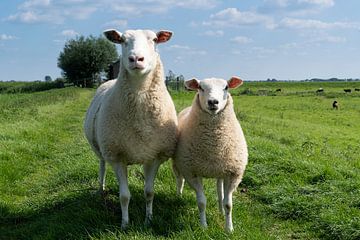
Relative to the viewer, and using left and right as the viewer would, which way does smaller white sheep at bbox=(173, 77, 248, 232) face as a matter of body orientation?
facing the viewer

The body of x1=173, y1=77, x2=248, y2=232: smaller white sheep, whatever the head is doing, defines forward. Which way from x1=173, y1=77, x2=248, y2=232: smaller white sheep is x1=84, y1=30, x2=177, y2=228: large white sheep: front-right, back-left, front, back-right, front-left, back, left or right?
right

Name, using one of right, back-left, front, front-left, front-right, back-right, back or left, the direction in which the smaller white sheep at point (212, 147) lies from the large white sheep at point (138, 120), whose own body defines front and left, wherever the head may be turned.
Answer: left

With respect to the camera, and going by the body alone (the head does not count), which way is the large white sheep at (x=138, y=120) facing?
toward the camera

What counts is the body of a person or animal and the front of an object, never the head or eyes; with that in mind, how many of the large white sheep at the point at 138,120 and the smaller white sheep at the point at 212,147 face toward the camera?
2
